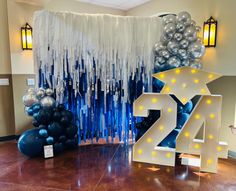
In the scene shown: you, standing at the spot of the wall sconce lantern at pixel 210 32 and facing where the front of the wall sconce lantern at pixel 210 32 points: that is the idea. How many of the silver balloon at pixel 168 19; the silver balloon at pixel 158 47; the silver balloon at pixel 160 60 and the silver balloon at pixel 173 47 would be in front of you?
4

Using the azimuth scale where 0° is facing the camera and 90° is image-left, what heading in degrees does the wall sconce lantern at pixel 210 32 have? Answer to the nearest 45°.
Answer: approximately 45°

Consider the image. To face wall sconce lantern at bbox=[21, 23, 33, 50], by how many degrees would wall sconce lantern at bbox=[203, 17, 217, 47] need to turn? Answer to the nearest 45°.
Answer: approximately 45° to its right

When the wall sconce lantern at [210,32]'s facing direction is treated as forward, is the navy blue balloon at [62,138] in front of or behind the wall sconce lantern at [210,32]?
in front
